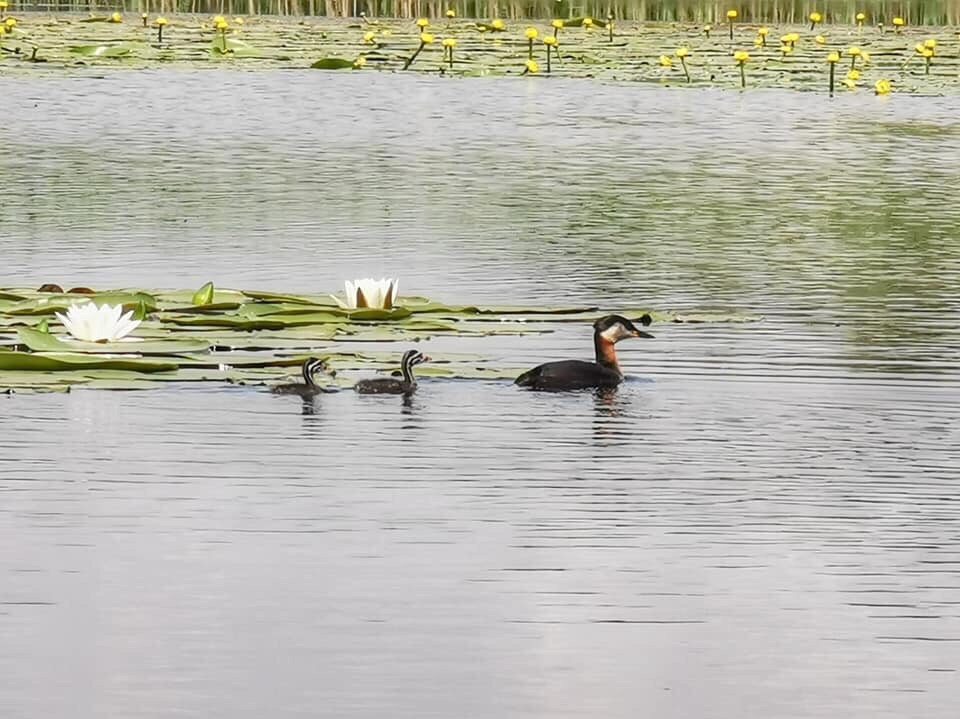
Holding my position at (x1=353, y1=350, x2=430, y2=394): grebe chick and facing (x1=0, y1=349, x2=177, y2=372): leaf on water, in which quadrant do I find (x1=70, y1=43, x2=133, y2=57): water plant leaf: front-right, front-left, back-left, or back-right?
front-right

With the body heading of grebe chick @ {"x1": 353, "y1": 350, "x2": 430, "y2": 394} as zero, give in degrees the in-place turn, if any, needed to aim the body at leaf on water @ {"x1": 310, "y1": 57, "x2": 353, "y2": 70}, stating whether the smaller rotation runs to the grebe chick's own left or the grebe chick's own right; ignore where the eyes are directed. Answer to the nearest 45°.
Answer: approximately 90° to the grebe chick's own left

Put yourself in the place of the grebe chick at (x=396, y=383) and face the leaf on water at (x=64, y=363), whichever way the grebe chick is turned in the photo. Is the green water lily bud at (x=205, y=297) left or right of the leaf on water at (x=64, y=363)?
right

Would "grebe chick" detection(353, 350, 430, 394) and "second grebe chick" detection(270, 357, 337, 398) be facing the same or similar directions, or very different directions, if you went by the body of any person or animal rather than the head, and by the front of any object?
same or similar directions

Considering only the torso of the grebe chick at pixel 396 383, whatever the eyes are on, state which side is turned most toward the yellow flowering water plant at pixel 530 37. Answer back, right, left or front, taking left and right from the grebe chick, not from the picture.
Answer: left

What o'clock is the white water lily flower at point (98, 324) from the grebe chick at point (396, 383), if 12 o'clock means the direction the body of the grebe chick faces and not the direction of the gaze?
The white water lily flower is roughly at 7 o'clock from the grebe chick.

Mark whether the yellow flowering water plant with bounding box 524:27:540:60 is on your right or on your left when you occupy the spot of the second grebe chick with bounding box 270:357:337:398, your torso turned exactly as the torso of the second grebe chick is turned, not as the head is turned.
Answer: on your left

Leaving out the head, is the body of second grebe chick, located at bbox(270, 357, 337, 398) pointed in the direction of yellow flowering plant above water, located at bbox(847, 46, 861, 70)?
no

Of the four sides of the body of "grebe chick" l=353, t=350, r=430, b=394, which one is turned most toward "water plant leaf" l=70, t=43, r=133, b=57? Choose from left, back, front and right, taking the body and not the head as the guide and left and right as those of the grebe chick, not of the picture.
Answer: left

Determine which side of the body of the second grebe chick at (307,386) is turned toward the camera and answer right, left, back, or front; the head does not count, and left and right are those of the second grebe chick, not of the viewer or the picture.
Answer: right

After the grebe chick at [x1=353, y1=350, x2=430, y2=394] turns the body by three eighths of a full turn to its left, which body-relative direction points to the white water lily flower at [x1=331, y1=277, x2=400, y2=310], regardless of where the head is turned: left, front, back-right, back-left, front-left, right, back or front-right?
front-right

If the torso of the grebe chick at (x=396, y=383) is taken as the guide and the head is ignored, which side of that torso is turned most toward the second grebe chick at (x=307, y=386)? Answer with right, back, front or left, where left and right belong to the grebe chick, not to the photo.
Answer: back

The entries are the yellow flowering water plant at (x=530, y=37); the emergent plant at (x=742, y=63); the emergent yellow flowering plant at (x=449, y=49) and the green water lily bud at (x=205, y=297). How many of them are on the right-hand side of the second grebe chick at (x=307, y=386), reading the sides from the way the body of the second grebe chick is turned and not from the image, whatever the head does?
0

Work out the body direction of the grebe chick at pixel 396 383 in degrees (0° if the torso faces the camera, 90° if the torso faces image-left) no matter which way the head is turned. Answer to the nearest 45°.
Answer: approximately 270°

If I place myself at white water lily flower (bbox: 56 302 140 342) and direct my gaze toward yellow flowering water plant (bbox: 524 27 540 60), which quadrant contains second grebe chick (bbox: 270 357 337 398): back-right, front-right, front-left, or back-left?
back-right

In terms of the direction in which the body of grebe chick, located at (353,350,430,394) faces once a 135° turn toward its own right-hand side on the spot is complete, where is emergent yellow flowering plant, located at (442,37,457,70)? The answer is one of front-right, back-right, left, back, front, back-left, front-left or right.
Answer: back-right

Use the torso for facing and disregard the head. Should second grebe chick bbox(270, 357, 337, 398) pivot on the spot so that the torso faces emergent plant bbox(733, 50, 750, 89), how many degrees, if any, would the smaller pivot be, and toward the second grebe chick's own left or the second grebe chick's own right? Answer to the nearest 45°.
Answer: approximately 90° to the second grebe chick's own left

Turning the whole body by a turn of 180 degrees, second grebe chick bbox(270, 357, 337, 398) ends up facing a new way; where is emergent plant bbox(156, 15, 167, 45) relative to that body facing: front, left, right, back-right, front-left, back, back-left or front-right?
right

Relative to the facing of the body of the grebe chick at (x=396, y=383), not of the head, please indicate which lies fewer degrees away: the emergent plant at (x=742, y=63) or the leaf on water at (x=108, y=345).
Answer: the emergent plant
